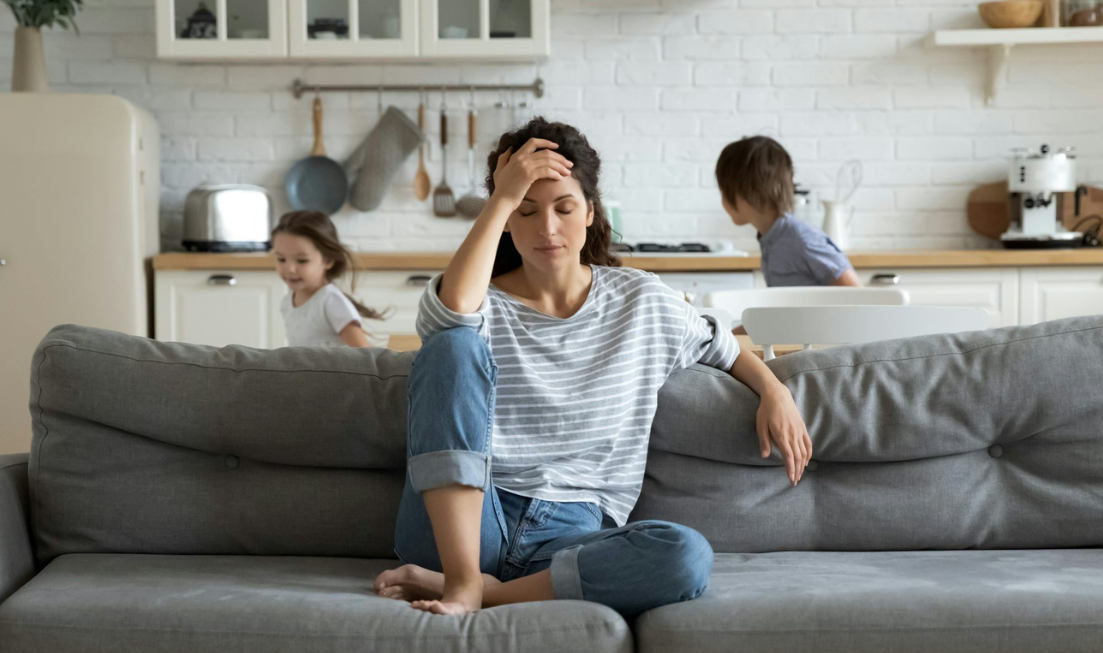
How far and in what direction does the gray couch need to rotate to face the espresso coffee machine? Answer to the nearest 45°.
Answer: approximately 135° to its left

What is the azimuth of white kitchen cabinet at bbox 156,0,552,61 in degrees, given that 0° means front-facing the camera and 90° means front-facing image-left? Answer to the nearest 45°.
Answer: approximately 0°

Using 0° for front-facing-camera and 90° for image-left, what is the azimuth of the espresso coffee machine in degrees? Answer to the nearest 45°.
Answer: approximately 0°

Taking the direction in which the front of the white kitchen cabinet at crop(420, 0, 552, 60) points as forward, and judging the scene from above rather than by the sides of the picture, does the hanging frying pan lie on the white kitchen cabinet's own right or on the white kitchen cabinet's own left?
on the white kitchen cabinet's own right
